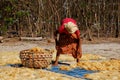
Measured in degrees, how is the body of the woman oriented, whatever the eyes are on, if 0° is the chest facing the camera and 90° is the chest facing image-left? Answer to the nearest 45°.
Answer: approximately 0°

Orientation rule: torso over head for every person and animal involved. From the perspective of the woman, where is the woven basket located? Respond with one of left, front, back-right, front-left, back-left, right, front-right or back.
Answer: front-right
